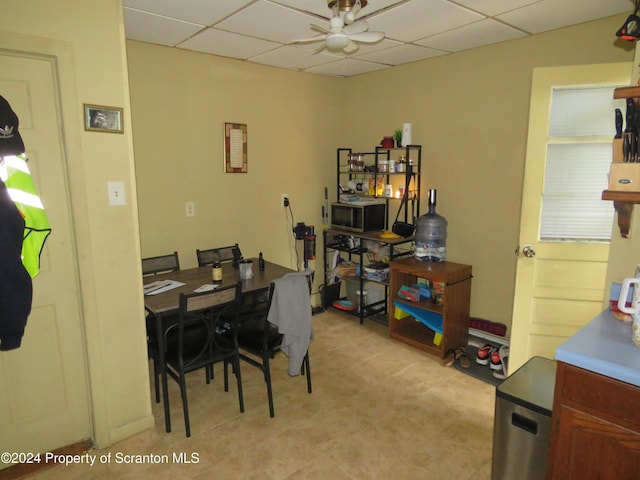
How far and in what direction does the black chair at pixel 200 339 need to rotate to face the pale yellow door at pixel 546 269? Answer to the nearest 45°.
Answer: approximately 135° to its right

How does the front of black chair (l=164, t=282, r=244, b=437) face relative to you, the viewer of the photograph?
facing away from the viewer and to the left of the viewer

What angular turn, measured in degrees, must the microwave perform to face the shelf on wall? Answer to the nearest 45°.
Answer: approximately 90° to its left

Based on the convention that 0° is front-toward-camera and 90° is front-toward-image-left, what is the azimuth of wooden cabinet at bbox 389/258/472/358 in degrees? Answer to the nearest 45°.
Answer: approximately 45°

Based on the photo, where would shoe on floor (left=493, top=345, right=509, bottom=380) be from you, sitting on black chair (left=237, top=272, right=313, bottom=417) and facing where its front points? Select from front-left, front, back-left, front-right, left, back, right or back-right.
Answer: back-right

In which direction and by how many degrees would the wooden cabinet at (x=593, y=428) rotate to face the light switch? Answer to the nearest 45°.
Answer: approximately 45° to its right

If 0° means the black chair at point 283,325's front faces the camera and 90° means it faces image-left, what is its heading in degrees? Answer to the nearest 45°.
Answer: approximately 135°

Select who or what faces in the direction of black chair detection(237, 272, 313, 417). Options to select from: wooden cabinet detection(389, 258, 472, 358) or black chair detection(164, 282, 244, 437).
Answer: the wooden cabinet

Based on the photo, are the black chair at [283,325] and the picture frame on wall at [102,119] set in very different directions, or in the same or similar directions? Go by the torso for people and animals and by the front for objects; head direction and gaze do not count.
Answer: very different directions

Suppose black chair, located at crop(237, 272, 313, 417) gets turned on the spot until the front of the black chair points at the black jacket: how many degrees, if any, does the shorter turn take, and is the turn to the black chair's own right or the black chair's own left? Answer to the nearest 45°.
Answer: approximately 90° to the black chair's own left
